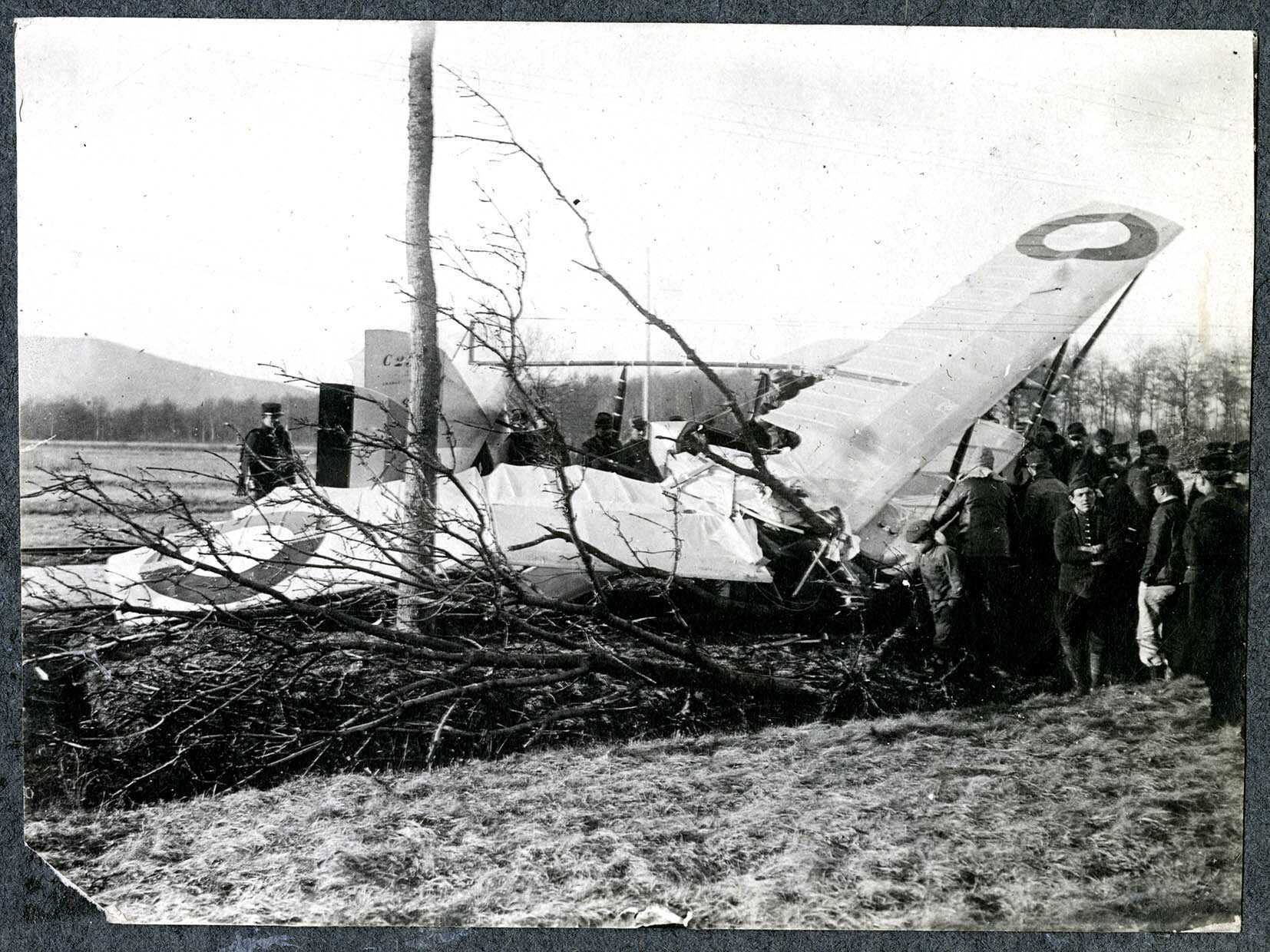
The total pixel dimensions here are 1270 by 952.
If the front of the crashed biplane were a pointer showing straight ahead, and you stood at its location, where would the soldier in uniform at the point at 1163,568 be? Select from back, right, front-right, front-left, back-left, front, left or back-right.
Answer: front-left

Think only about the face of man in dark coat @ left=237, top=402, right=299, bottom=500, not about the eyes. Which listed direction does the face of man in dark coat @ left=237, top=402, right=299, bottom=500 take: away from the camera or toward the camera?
toward the camera

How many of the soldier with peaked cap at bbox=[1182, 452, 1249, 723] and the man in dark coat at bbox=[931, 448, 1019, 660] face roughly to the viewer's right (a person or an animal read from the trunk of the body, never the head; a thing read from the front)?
0

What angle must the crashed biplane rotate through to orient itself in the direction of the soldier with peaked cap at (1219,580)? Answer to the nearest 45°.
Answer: approximately 45° to its left

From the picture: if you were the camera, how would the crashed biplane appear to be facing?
facing the viewer and to the right of the viewer

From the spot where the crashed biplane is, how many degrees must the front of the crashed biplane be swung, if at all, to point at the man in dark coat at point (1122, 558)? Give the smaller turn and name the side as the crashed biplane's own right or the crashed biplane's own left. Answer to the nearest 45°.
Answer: approximately 45° to the crashed biplane's own left

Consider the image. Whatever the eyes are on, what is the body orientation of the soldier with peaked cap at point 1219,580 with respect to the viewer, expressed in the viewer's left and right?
facing away from the viewer and to the left of the viewer

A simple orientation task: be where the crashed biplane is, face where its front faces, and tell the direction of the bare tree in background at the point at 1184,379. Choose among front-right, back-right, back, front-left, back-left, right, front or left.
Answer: front-left

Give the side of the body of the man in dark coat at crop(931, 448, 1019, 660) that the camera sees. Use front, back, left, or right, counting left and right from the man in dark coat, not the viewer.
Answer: back
